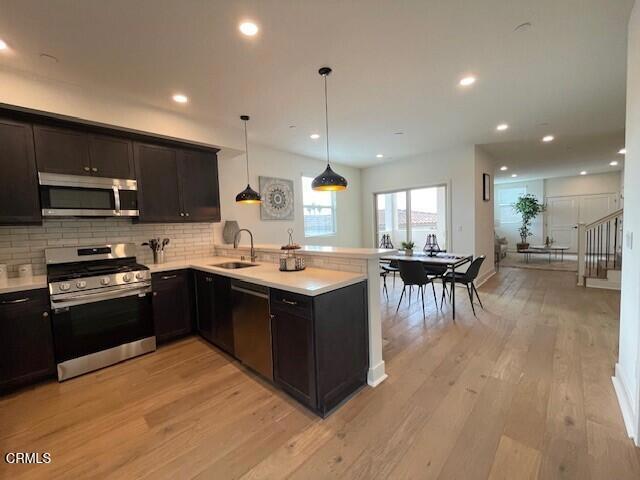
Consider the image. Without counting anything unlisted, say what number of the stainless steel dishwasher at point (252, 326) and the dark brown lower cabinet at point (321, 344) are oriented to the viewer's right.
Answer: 0

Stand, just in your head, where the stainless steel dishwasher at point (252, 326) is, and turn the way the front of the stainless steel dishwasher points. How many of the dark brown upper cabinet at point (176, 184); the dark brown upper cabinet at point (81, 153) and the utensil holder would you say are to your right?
3

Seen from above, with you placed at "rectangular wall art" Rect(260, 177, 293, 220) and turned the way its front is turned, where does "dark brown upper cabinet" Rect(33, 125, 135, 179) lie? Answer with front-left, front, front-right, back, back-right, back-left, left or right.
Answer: right

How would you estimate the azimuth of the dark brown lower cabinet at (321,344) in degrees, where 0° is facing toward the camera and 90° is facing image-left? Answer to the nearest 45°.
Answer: approximately 45°

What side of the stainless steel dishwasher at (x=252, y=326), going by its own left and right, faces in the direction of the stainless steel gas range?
right

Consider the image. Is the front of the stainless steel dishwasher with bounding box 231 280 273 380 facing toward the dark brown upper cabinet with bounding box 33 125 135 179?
no

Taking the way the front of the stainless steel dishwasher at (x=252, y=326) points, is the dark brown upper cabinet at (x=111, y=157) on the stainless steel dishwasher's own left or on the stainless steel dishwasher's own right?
on the stainless steel dishwasher's own right

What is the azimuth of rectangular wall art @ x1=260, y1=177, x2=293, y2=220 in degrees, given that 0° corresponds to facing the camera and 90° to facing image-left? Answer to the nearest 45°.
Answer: approximately 315°

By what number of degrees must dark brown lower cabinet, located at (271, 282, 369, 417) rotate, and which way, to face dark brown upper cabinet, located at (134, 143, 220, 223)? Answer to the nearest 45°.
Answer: approximately 90° to its right

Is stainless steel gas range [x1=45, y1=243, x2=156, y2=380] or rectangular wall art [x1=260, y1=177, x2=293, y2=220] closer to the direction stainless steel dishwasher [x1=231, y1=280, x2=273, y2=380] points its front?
the stainless steel gas range

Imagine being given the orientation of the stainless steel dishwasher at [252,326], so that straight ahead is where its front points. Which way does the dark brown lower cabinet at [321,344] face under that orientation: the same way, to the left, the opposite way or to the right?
the same way

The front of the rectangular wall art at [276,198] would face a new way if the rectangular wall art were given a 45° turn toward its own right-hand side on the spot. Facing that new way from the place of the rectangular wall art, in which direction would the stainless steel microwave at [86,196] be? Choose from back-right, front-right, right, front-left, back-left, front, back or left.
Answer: front-right

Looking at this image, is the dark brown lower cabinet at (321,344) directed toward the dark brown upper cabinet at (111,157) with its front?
no

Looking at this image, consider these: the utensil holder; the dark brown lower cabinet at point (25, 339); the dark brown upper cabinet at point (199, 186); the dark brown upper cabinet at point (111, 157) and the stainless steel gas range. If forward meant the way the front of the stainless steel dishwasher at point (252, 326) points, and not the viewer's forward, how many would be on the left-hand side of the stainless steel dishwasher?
0

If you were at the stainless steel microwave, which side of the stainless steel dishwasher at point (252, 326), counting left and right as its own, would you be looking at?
right

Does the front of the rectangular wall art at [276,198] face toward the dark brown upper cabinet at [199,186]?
no

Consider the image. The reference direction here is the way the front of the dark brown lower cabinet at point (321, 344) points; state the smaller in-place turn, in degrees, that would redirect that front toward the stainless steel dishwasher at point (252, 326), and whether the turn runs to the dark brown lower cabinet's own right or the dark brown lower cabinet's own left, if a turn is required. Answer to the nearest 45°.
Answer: approximately 90° to the dark brown lower cabinet's own right

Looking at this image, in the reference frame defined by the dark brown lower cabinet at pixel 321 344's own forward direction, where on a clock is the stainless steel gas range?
The stainless steel gas range is roughly at 2 o'clock from the dark brown lower cabinet.

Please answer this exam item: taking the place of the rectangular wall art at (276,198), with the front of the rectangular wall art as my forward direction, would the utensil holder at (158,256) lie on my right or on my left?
on my right

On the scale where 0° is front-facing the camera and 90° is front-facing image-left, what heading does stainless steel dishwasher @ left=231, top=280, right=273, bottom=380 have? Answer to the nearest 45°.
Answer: approximately 45°
